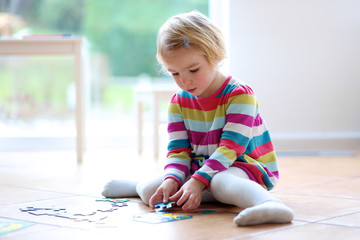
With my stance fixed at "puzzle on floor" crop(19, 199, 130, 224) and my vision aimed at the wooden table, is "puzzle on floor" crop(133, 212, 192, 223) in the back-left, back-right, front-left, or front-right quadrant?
back-right

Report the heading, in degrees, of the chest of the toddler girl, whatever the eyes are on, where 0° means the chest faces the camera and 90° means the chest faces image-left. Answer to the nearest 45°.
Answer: approximately 45°

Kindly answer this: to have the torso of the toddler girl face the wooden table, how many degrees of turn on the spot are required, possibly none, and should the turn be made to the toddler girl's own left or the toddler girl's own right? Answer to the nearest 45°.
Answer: approximately 90° to the toddler girl's own right
